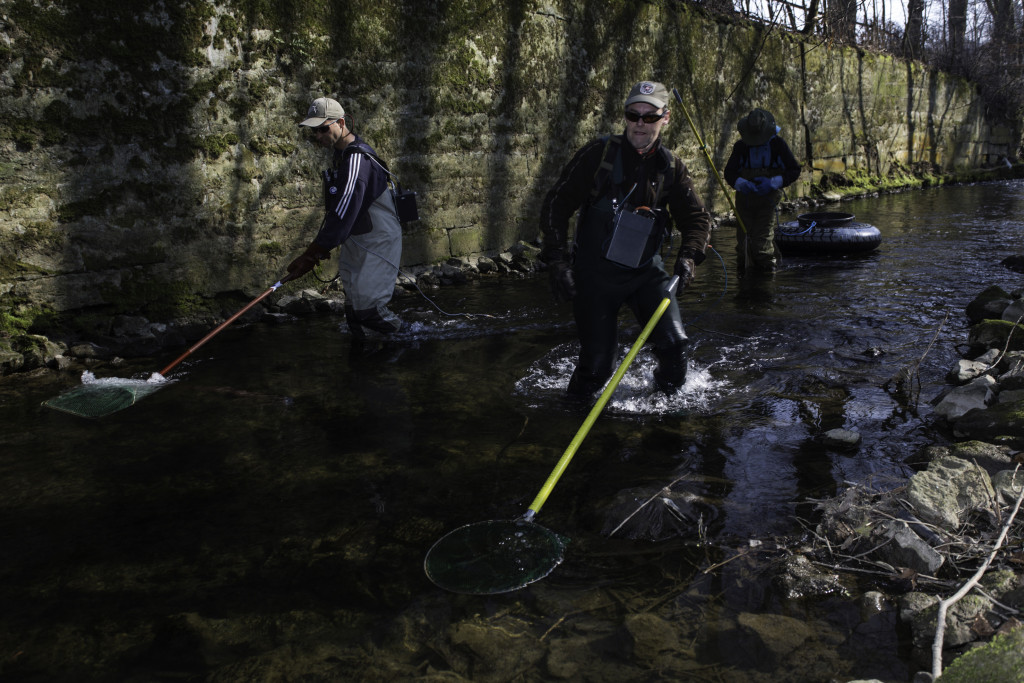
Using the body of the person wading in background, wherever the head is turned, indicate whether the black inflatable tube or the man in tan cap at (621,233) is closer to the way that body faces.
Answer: the man in tan cap

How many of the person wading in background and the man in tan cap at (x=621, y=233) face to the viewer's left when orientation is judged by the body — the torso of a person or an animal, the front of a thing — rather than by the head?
0

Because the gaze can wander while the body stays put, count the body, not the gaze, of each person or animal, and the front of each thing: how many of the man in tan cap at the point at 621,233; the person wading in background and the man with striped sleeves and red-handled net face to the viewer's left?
1

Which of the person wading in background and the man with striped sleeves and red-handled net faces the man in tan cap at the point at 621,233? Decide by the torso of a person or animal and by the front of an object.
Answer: the person wading in background

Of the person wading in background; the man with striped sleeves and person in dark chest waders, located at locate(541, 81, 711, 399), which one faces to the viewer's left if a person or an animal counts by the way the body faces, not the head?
the man with striped sleeves and red-handled net

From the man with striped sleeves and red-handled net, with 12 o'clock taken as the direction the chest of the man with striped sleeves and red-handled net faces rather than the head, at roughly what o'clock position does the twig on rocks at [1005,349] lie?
The twig on rocks is roughly at 7 o'clock from the man with striped sleeves and red-handled net.

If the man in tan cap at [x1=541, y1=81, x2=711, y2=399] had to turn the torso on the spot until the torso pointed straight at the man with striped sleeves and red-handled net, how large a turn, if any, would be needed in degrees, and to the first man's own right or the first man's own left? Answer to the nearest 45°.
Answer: approximately 135° to the first man's own right

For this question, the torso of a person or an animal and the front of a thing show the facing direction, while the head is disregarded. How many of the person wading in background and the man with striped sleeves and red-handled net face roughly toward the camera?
1

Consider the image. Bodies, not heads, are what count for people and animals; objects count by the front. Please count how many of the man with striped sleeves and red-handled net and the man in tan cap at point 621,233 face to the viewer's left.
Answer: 1

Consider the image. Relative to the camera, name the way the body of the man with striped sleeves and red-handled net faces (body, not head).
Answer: to the viewer's left

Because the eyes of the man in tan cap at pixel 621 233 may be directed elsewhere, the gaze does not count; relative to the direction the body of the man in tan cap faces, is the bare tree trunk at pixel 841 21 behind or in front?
behind

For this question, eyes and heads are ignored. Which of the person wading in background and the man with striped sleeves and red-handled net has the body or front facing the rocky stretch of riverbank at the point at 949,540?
the person wading in background

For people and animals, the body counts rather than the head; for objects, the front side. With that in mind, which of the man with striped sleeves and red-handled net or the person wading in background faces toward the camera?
the person wading in background

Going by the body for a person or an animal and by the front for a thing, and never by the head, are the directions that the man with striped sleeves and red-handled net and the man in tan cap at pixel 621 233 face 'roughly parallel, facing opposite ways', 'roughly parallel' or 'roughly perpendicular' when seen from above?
roughly perpendicular

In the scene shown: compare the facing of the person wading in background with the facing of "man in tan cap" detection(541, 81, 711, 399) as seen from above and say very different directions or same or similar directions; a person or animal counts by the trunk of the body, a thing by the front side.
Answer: same or similar directions

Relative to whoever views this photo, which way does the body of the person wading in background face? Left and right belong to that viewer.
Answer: facing the viewer

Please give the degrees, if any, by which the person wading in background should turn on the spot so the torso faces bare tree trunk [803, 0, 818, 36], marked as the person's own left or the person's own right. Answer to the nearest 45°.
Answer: approximately 180°

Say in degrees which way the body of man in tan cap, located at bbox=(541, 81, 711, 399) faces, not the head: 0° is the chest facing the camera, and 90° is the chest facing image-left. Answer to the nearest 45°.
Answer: approximately 0°

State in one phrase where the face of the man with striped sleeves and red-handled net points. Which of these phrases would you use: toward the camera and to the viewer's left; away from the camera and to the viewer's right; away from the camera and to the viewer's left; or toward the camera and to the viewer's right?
toward the camera and to the viewer's left
